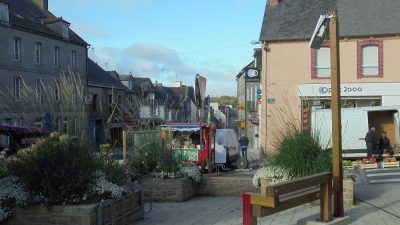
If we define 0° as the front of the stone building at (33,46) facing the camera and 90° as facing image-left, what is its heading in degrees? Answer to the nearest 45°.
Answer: approximately 315°

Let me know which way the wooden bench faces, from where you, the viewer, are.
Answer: facing away from the viewer and to the left of the viewer

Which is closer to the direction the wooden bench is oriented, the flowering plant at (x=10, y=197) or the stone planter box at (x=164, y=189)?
the stone planter box

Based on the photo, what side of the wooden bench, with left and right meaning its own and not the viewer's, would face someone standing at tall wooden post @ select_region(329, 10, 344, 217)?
right
